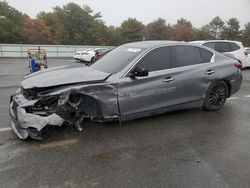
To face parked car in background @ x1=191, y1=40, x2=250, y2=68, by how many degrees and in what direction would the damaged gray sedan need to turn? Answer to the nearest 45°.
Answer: approximately 180°

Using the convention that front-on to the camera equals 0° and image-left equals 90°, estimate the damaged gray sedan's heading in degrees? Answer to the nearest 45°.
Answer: approximately 45°

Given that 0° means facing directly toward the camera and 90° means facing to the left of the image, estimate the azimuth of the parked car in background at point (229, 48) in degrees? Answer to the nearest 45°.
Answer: approximately 90°

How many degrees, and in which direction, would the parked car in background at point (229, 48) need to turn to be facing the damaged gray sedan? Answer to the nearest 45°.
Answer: approximately 90° to its left
